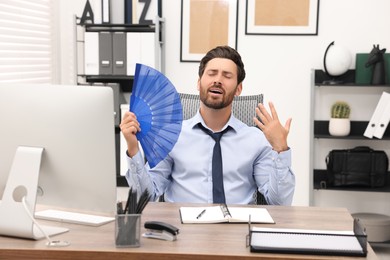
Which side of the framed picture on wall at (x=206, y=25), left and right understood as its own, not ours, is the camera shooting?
front

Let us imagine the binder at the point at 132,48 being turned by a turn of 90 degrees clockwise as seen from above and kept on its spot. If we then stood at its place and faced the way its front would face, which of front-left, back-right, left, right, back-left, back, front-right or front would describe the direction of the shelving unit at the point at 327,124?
back

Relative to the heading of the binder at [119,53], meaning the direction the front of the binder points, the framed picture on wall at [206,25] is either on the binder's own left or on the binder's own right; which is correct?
on the binder's own left

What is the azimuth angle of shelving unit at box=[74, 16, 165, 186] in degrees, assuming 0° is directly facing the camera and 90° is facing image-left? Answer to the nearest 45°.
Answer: approximately 0°

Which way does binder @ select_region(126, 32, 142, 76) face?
toward the camera

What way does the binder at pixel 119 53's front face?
toward the camera

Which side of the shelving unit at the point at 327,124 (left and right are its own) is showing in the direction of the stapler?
front

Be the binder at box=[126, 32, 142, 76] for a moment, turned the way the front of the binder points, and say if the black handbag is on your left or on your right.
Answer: on your left

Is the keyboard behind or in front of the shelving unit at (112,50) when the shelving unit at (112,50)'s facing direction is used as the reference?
in front

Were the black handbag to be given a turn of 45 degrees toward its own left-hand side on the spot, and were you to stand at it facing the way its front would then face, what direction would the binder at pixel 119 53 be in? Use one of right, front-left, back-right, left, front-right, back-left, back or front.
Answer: back-right
